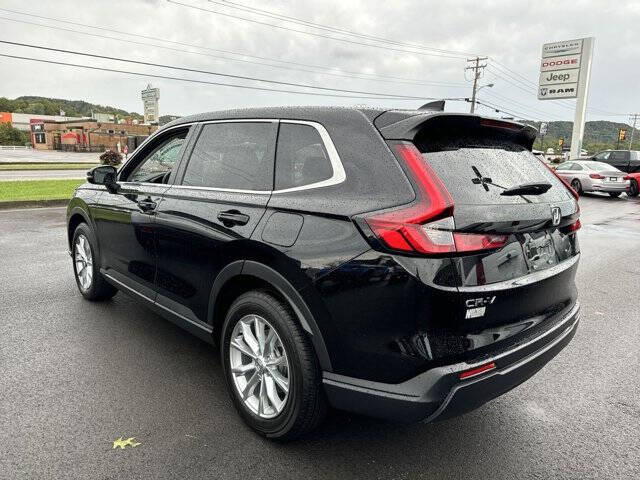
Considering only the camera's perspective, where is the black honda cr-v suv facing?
facing away from the viewer and to the left of the viewer

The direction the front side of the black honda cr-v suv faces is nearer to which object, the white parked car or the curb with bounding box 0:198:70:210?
the curb

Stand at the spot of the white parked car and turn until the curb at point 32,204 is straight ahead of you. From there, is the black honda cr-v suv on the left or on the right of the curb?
left

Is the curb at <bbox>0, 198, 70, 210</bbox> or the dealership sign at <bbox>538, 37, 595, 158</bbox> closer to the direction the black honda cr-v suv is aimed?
the curb

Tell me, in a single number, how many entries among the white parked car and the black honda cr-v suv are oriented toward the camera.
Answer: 0

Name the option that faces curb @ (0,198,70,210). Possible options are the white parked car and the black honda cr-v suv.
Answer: the black honda cr-v suv

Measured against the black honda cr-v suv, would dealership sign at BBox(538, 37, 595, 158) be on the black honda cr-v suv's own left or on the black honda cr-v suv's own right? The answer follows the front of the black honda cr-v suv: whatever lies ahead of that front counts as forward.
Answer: on the black honda cr-v suv's own right

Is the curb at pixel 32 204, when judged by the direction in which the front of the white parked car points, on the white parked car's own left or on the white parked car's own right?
on the white parked car's own left

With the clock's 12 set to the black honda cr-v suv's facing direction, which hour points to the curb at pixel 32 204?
The curb is roughly at 12 o'clock from the black honda cr-v suv.

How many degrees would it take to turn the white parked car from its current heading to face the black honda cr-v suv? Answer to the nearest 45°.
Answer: approximately 135° to its left

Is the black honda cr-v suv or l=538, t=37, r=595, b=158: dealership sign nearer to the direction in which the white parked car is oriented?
the dealership sign

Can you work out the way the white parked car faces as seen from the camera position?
facing away from the viewer and to the left of the viewer
